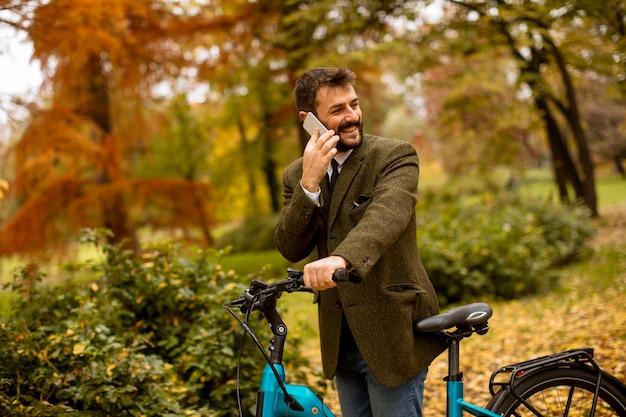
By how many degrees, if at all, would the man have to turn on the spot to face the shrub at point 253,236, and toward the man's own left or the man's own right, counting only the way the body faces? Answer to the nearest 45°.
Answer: approximately 135° to the man's own right

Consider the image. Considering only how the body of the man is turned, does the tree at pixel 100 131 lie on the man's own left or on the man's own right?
on the man's own right

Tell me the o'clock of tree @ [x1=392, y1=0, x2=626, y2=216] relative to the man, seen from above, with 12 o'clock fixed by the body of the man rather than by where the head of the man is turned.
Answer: The tree is roughly at 5 o'clock from the man.

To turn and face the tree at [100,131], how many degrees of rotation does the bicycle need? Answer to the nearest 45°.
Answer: approximately 45° to its right

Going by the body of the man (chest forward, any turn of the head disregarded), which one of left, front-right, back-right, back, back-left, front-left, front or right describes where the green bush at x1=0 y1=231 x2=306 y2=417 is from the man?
right

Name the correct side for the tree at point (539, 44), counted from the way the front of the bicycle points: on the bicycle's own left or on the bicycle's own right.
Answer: on the bicycle's own right

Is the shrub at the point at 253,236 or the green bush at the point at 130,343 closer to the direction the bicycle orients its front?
the green bush

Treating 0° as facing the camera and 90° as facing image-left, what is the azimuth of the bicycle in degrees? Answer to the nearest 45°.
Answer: approximately 90°

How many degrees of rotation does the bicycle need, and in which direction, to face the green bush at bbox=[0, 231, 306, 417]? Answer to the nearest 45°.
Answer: approximately 45° to its right

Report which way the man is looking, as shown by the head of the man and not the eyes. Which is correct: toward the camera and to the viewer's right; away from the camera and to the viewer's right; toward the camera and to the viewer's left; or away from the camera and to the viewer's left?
toward the camera and to the viewer's right
